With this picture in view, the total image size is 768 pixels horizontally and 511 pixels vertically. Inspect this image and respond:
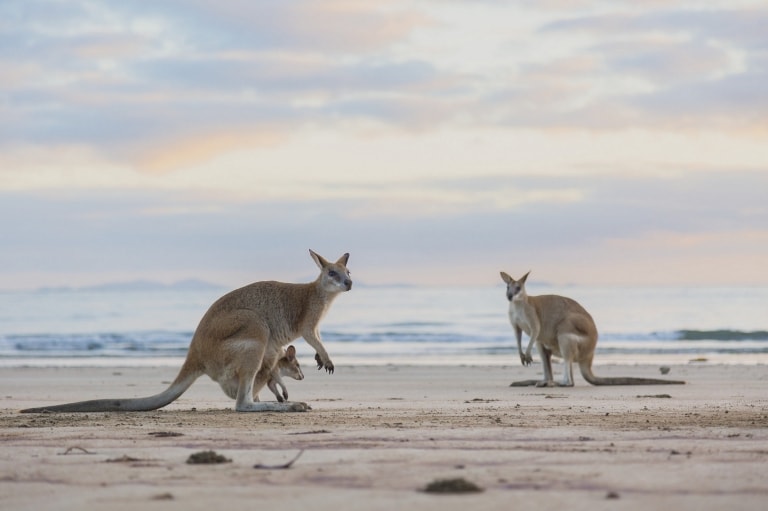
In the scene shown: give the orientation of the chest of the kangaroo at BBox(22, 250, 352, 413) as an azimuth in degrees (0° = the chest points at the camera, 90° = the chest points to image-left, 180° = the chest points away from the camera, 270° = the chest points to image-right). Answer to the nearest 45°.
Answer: approximately 270°

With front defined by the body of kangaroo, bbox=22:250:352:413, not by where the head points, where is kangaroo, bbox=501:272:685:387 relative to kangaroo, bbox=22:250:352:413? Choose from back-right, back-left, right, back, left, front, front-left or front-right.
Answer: front-left

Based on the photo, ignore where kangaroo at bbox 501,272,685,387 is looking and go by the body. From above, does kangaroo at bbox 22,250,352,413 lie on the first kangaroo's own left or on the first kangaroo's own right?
on the first kangaroo's own left

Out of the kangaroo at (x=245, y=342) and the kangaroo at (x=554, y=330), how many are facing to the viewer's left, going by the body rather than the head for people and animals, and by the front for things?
1

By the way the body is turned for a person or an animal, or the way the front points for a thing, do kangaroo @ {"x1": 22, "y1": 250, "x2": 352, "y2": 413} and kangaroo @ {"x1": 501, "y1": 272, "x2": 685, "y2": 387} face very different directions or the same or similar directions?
very different directions

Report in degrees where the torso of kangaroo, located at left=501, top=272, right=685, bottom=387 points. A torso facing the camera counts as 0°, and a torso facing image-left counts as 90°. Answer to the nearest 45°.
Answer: approximately 90°

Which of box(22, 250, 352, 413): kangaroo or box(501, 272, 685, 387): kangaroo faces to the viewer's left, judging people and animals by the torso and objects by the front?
box(501, 272, 685, 387): kangaroo
